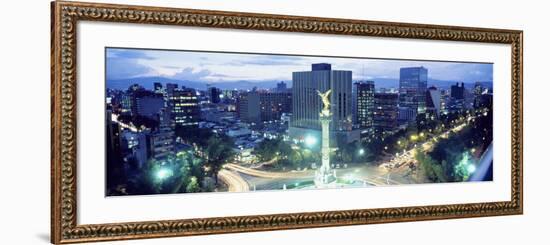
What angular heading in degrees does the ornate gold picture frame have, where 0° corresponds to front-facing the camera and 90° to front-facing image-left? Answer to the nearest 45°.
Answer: approximately 315°
